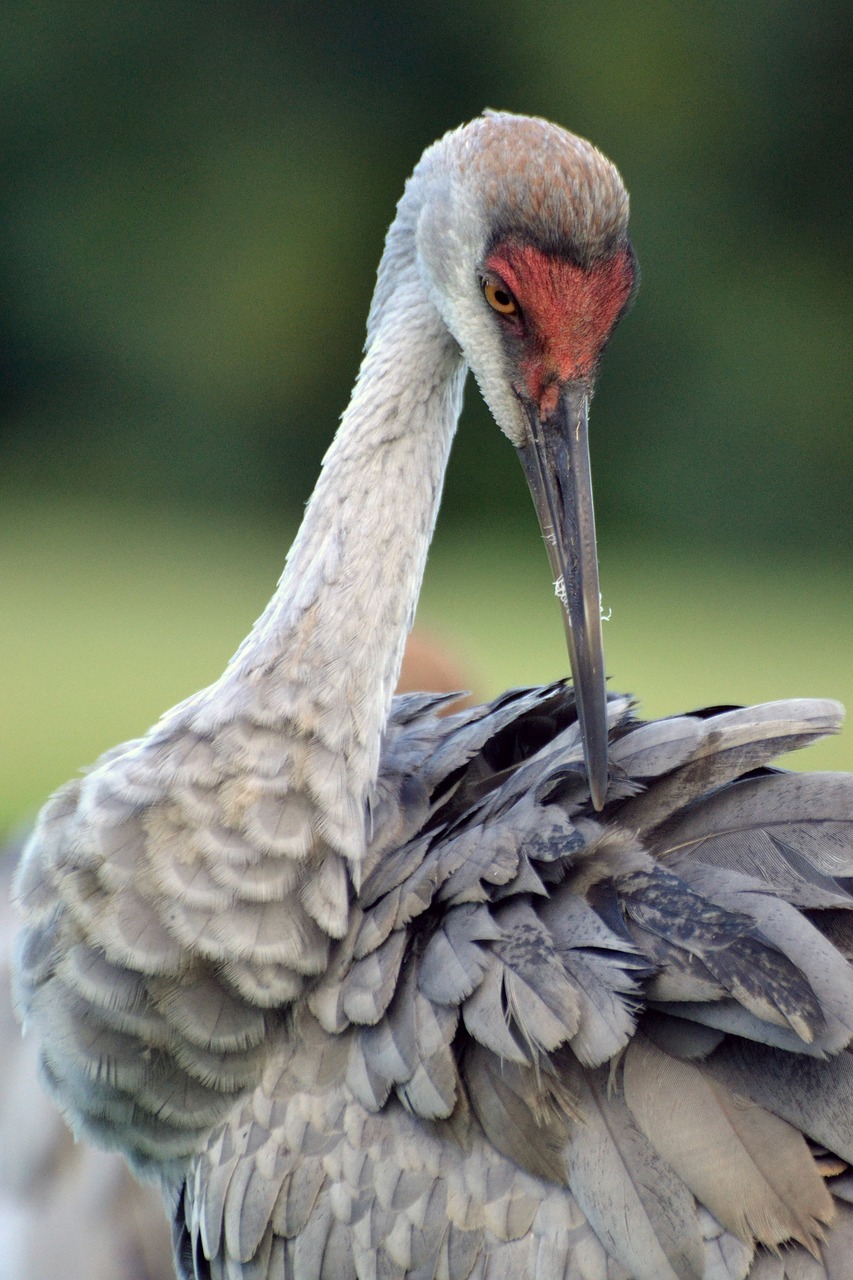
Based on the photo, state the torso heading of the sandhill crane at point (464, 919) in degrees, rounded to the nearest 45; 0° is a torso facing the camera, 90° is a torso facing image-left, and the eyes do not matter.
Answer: approximately 90°
